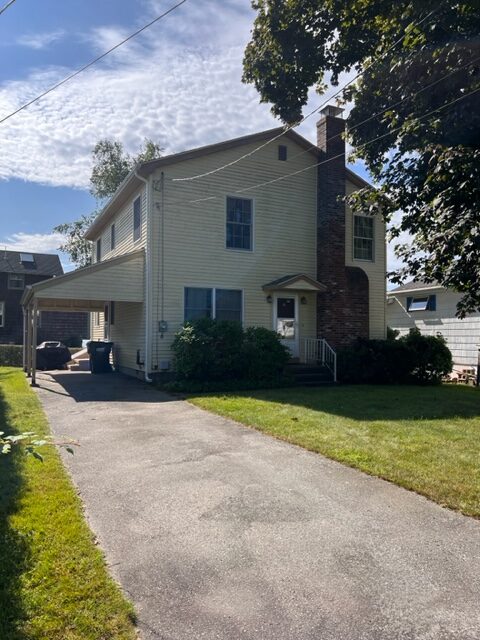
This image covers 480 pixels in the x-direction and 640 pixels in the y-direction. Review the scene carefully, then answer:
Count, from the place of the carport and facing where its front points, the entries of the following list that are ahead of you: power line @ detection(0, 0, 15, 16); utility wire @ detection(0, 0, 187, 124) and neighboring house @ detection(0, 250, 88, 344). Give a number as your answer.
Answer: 2

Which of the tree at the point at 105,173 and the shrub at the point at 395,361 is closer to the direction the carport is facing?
the shrub

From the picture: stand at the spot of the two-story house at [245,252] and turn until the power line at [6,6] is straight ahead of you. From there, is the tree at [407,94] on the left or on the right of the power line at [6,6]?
left

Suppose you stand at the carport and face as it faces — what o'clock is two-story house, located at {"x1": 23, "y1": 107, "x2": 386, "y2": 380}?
The two-story house is roughly at 9 o'clock from the carport.

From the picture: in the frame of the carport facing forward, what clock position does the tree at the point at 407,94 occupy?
The tree is roughly at 11 o'clock from the carport.

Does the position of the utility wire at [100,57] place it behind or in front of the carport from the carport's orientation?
in front

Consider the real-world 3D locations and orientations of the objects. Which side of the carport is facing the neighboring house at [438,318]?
left

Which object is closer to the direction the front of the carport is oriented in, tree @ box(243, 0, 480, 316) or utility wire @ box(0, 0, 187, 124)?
the utility wire

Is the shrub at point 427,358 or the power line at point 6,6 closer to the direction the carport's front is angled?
the power line

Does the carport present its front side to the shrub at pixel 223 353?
no

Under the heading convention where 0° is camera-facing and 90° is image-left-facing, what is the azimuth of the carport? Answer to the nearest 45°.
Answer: approximately 0°

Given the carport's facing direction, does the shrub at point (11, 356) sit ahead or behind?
behind
